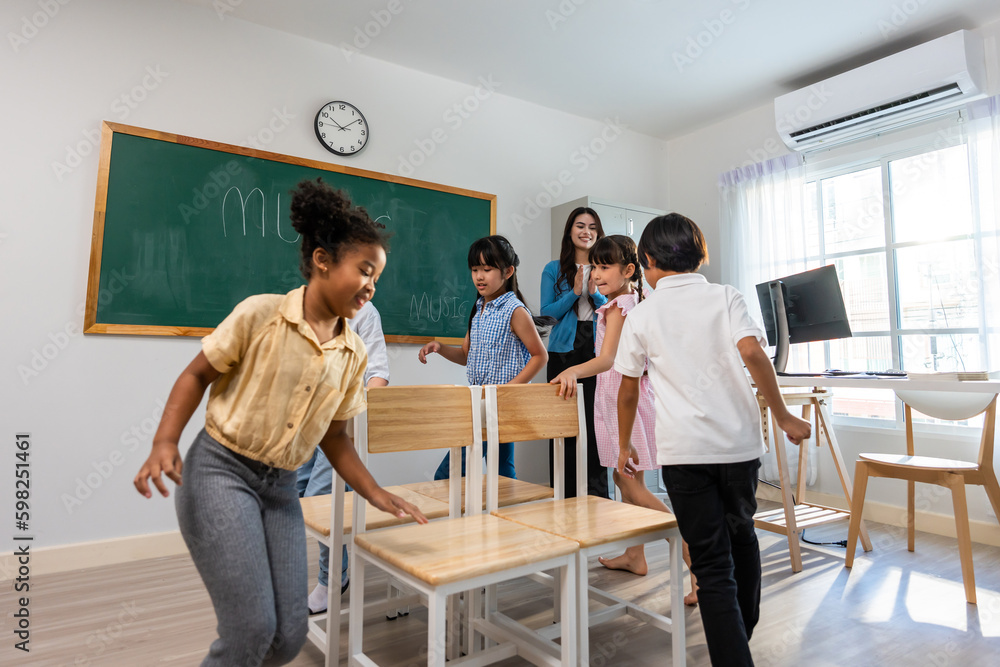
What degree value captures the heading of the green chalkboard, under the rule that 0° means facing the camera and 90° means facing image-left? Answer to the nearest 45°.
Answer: approximately 315°

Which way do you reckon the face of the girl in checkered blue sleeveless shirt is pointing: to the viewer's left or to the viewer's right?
to the viewer's left

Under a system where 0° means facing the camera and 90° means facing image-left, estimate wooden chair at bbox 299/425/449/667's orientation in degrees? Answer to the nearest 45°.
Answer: approximately 135°

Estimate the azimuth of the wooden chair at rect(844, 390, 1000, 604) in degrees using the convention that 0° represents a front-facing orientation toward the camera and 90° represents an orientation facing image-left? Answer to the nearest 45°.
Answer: approximately 45°

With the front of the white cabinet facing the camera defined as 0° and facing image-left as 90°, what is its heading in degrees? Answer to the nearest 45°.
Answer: approximately 315°

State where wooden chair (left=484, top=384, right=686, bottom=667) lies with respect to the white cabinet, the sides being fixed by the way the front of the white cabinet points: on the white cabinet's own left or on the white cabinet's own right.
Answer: on the white cabinet's own right

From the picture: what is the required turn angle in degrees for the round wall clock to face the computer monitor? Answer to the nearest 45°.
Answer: approximately 45° to its left

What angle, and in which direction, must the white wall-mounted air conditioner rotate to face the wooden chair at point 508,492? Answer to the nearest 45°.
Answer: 0° — it already faces it

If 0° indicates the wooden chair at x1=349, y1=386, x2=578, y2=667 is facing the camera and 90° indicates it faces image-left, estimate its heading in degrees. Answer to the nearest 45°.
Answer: approximately 315°
